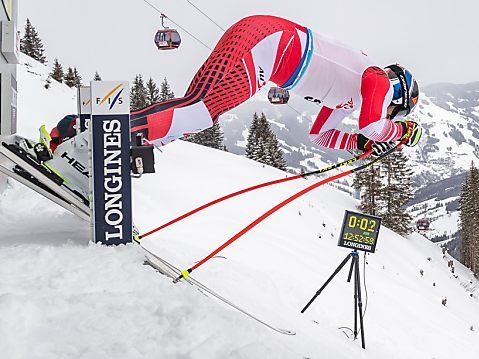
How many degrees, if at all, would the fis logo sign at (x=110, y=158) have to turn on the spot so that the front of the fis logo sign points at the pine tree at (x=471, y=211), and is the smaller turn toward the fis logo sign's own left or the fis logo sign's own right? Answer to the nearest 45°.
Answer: approximately 135° to the fis logo sign's own left

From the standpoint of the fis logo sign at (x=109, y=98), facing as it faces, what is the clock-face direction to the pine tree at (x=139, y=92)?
The pine tree is roughly at 6 o'clock from the fis logo sign.

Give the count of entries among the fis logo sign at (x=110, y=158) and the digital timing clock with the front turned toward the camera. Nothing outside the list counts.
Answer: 2

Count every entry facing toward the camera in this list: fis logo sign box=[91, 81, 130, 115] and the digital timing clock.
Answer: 2

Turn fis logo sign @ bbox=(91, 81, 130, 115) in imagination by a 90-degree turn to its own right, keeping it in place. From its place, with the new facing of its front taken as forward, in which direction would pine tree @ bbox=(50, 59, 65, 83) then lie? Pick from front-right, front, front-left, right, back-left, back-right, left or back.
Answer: right

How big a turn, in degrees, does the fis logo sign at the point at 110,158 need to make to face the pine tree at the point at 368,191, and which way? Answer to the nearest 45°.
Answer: approximately 135° to its left

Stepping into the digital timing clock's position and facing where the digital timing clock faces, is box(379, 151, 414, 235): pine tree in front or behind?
behind

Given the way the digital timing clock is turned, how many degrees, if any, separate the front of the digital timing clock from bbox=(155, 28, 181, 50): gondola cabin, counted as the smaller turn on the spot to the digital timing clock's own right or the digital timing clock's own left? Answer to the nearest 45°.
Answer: approximately 135° to the digital timing clock's own right

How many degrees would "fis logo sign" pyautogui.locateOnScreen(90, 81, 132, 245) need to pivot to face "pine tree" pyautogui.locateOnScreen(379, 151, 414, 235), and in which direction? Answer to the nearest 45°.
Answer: approximately 135° to its left

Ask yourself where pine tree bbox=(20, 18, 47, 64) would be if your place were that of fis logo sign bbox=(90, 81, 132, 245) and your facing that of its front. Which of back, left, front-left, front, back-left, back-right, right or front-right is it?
back

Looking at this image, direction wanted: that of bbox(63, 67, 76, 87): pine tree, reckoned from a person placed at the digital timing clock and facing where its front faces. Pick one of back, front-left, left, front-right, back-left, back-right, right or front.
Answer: back-right
